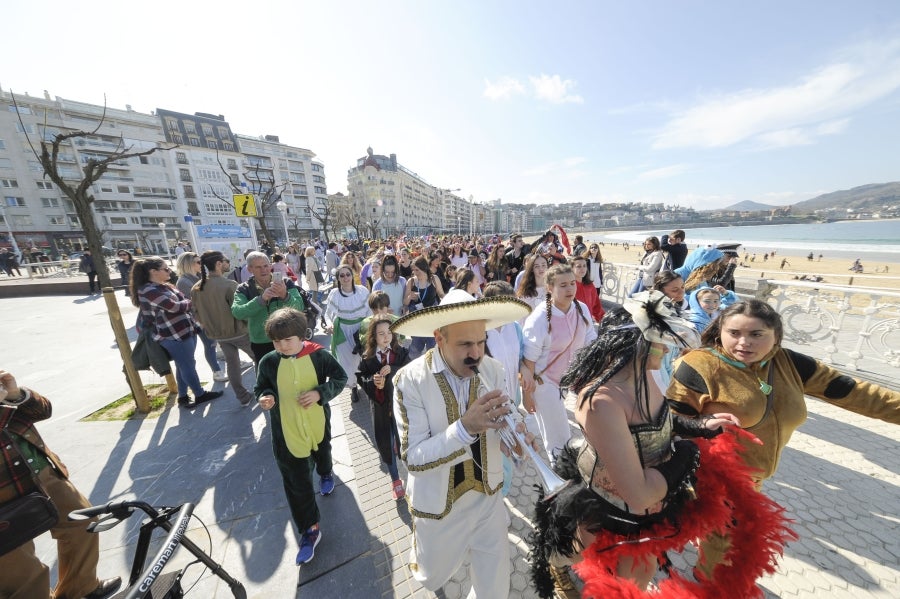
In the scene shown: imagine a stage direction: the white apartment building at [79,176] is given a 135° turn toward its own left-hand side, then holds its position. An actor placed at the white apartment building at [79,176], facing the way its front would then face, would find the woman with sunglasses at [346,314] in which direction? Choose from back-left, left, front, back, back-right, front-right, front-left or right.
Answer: back

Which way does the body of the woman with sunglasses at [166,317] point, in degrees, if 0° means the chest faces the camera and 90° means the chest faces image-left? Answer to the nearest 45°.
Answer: approximately 270°

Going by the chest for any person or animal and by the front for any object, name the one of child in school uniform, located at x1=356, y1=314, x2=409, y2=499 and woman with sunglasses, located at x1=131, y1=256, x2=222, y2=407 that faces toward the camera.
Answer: the child in school uniform

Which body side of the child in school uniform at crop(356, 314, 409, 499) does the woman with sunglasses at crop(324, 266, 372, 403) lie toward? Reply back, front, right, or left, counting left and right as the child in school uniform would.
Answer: back

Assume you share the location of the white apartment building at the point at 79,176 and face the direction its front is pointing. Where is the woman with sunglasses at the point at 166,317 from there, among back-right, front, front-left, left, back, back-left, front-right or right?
front-right

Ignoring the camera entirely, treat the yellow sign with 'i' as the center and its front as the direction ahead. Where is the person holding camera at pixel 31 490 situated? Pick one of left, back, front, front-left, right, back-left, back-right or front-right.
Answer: front

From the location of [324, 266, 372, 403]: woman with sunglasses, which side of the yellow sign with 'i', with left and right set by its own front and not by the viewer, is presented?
front

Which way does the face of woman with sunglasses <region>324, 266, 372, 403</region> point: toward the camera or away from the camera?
toward the camera

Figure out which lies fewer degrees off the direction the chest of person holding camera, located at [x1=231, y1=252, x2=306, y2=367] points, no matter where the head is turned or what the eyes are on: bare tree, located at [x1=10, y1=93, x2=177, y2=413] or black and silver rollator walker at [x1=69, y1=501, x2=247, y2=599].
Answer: the black and silver rollator walker

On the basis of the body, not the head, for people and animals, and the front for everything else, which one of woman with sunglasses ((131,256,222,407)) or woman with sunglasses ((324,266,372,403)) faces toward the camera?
woman with sunglasses ((324,266,372,403))

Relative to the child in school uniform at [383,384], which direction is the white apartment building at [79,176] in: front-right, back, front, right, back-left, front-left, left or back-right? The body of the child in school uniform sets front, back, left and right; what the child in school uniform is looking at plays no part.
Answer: back-right

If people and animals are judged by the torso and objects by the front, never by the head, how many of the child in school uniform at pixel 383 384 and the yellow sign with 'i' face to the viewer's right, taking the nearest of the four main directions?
0

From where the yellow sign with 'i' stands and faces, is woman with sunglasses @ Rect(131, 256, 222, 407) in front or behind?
in front

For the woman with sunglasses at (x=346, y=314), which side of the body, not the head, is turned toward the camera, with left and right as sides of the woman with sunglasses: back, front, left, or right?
front
